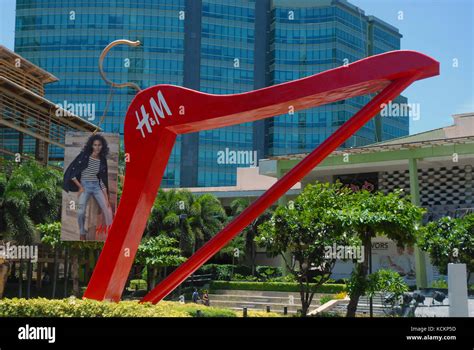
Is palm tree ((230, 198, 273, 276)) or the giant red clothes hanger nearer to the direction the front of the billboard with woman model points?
the giant red clothes hanger

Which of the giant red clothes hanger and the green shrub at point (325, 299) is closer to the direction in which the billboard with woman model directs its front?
the giant red clothes hanger

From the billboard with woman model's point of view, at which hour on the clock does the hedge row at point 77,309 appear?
The hedge row is roughly at 12 o'clock from the billboard with woman model.

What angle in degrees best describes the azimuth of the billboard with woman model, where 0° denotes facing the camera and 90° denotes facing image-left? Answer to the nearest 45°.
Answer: approximately 0°
